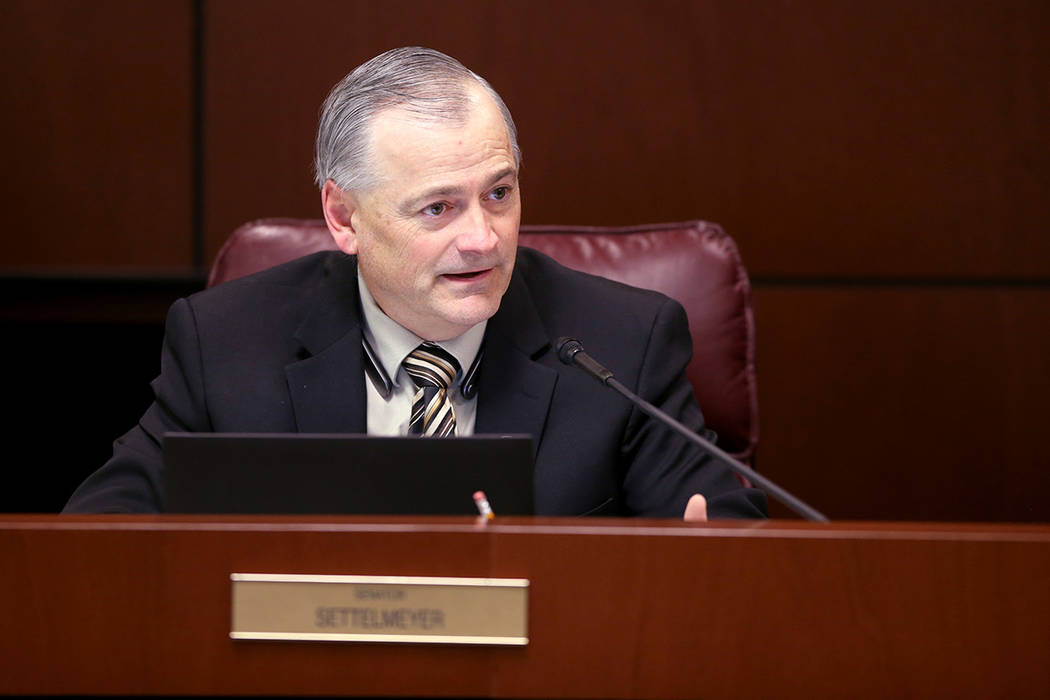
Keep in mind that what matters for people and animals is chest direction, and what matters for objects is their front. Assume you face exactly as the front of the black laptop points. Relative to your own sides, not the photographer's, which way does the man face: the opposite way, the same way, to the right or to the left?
the opposite way

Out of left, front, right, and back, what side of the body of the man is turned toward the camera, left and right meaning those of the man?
front

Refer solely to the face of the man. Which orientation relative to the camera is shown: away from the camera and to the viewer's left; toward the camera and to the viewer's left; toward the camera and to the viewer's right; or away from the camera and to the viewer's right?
toward the camera and to the viewer's right

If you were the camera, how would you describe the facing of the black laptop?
facing away from the viewer

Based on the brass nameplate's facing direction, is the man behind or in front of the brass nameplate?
behind

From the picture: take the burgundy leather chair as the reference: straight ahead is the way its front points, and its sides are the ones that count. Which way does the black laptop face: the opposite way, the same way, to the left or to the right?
the opposite way

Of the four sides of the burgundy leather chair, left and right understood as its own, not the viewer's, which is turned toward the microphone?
front
